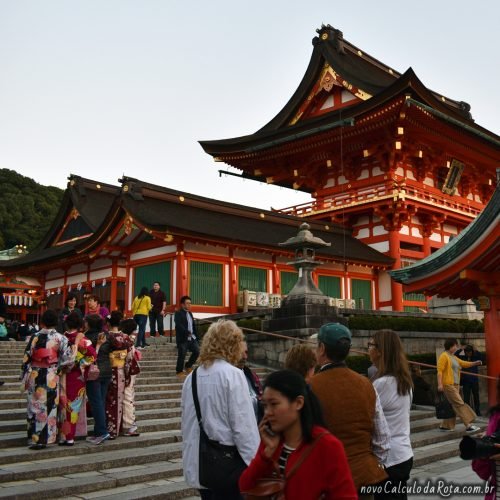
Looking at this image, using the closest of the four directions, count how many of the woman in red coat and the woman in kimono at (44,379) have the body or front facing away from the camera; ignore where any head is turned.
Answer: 1

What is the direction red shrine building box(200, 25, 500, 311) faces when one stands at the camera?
facing the viewer and to the right of the viewer

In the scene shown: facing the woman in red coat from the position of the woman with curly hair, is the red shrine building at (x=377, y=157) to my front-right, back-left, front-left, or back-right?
back-left

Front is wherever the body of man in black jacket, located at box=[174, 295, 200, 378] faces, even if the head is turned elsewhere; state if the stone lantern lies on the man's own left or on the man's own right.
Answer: on the man's own left

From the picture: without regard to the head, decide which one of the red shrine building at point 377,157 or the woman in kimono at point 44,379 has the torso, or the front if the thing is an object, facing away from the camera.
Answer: the woman in kimono

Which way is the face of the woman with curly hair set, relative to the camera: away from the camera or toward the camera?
away from the camera

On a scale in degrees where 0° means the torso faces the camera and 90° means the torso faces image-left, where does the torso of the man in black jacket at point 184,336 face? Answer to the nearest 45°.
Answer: approximately 315°

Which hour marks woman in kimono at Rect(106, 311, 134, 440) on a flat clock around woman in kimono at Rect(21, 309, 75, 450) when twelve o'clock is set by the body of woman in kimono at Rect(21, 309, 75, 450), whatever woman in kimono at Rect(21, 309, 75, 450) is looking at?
woman in kimono at Rect(106, 311, 134, 440) is roughly at 2 o'clock from woman in kimono at Rect(21, 309, 75, 450).

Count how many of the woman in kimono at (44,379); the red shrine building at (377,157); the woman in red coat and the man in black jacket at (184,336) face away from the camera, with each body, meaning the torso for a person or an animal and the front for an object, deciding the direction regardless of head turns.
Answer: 1

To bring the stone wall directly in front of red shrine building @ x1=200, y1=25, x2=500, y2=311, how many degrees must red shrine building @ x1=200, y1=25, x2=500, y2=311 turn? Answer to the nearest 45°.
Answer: approximately 45° to its right

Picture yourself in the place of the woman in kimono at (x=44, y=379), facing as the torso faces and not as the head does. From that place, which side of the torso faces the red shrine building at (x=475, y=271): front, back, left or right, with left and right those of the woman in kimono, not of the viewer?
right

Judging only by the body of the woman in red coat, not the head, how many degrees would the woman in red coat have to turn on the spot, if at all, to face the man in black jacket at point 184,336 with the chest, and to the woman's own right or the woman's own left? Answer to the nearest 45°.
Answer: approximately 135° to the woman's own right

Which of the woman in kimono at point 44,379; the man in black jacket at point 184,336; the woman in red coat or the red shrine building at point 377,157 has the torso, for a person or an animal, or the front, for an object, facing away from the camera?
the woman in kimono

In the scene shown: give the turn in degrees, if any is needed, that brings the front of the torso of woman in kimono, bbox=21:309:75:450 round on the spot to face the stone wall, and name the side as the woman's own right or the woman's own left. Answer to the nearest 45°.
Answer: approximately 45° to the woman's own right

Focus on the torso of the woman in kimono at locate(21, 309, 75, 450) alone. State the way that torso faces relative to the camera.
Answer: away from the camera

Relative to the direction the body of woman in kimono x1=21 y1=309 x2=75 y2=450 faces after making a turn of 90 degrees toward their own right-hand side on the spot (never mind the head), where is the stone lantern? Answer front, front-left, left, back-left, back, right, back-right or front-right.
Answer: front-left
